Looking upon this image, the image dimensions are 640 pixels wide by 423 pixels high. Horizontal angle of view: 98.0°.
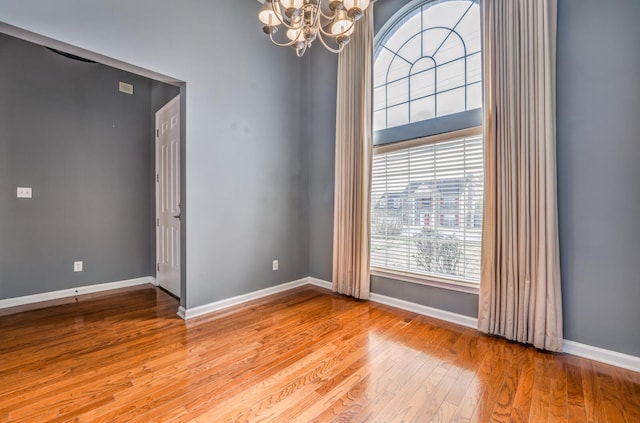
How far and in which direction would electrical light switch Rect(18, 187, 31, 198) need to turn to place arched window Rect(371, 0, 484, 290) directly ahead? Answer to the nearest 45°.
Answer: approximately 45° to its left

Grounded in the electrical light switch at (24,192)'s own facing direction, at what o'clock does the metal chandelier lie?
The metal chandelier is roughly at 11 o'clock from the electrical light switch.

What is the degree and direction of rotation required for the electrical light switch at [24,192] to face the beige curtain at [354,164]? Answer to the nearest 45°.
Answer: approximately 45° to its left

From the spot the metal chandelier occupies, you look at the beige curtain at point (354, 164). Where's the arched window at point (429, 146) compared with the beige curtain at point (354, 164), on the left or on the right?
right

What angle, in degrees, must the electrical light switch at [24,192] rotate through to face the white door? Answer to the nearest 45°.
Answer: approximately 45° to its left

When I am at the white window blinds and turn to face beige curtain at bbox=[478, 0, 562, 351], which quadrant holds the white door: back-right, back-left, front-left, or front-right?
back-right

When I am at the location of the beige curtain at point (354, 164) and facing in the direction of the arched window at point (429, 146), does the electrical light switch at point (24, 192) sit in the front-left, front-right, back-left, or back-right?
back-right

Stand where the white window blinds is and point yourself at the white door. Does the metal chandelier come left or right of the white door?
left

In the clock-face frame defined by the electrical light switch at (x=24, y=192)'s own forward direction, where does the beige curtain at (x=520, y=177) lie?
The beige curtain is roughly at 11 o'clock from the electrical light switch.

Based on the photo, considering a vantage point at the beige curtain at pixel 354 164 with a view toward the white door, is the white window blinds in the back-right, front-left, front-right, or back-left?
back-left
